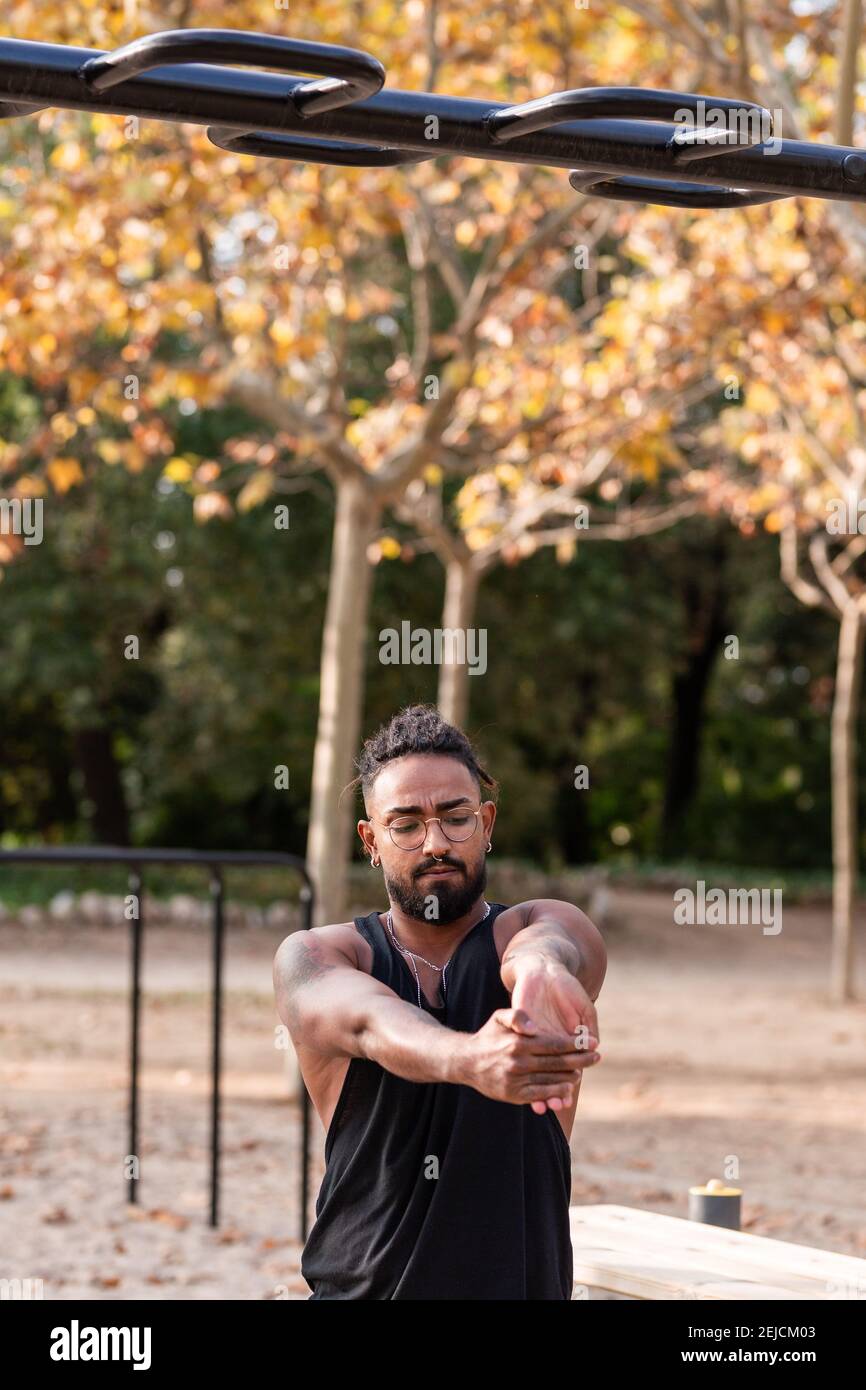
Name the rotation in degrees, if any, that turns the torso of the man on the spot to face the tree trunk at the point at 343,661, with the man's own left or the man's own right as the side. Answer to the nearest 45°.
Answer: approximately 180°

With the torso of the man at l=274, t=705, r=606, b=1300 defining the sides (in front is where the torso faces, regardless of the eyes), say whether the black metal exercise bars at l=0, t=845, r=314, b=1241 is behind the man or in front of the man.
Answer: behind

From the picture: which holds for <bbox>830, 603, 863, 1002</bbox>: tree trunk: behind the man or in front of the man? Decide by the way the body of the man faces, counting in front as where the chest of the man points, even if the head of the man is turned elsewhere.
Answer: behind

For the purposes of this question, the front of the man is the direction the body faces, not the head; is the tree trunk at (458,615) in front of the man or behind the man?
behind

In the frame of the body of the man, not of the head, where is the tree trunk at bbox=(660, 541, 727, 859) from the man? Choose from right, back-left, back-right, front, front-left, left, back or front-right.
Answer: back

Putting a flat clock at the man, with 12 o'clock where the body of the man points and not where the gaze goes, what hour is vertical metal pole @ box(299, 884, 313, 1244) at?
The vertical metal pole is roughly at 6 o'clock from the man.

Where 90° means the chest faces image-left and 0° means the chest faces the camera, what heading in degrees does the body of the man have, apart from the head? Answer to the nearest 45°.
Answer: approximately 0°

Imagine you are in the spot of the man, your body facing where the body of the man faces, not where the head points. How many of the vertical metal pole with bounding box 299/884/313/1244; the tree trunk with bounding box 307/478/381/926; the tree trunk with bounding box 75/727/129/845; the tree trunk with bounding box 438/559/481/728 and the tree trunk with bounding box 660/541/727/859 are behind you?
5

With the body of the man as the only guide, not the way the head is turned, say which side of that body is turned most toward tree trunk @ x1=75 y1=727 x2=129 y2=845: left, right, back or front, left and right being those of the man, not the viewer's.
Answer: back

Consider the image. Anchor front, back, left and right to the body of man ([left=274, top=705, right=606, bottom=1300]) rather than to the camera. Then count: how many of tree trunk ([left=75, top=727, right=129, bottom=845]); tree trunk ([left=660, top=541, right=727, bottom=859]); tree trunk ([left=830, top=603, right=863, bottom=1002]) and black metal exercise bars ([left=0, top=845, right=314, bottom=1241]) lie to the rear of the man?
4
